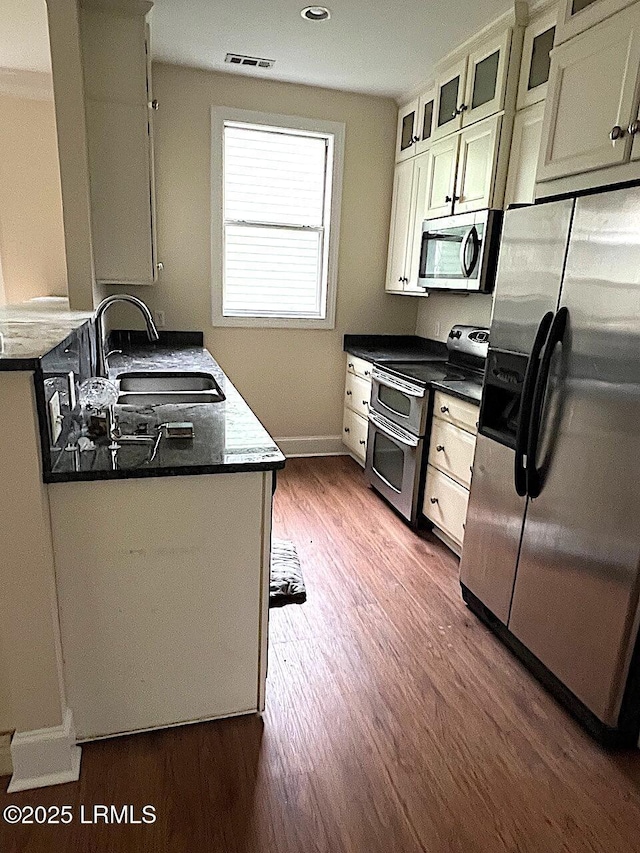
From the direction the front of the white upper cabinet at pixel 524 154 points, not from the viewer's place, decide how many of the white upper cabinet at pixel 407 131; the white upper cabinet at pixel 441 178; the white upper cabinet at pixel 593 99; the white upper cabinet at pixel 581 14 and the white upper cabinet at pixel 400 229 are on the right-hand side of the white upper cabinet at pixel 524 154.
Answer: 3

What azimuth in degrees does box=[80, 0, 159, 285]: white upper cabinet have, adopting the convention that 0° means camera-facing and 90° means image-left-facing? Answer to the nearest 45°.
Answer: approximately 270°

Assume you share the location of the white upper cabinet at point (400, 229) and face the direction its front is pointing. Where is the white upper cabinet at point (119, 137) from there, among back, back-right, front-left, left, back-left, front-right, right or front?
front

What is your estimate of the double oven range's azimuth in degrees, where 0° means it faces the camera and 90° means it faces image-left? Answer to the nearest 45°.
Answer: approximately 45°

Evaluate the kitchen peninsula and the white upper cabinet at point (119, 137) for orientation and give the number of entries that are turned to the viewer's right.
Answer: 2

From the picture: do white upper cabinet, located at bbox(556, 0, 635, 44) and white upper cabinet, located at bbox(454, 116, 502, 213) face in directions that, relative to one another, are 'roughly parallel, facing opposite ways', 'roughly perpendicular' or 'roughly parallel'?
roughly parallel

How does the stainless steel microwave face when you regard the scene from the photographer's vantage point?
facing the viewer and to the left of the viewer

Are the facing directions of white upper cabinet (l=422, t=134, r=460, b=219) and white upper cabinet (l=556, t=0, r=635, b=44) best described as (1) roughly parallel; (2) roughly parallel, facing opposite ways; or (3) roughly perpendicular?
roughly parallel

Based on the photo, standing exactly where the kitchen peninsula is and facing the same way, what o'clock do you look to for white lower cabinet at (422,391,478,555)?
The white lower cabinet is roughly at 11 o'clock from the kitchen peninsula.

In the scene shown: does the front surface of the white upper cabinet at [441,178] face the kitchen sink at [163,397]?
yes

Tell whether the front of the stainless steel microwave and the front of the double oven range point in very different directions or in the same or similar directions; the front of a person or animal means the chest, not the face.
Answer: same or similar directions

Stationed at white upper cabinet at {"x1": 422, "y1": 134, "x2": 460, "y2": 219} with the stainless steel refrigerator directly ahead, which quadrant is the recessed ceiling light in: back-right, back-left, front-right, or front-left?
front-right

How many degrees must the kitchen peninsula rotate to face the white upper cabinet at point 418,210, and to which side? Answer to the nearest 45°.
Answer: approximately 45° to its left

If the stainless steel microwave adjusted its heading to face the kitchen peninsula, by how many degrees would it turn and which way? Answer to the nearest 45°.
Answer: approximately 45° to its left
